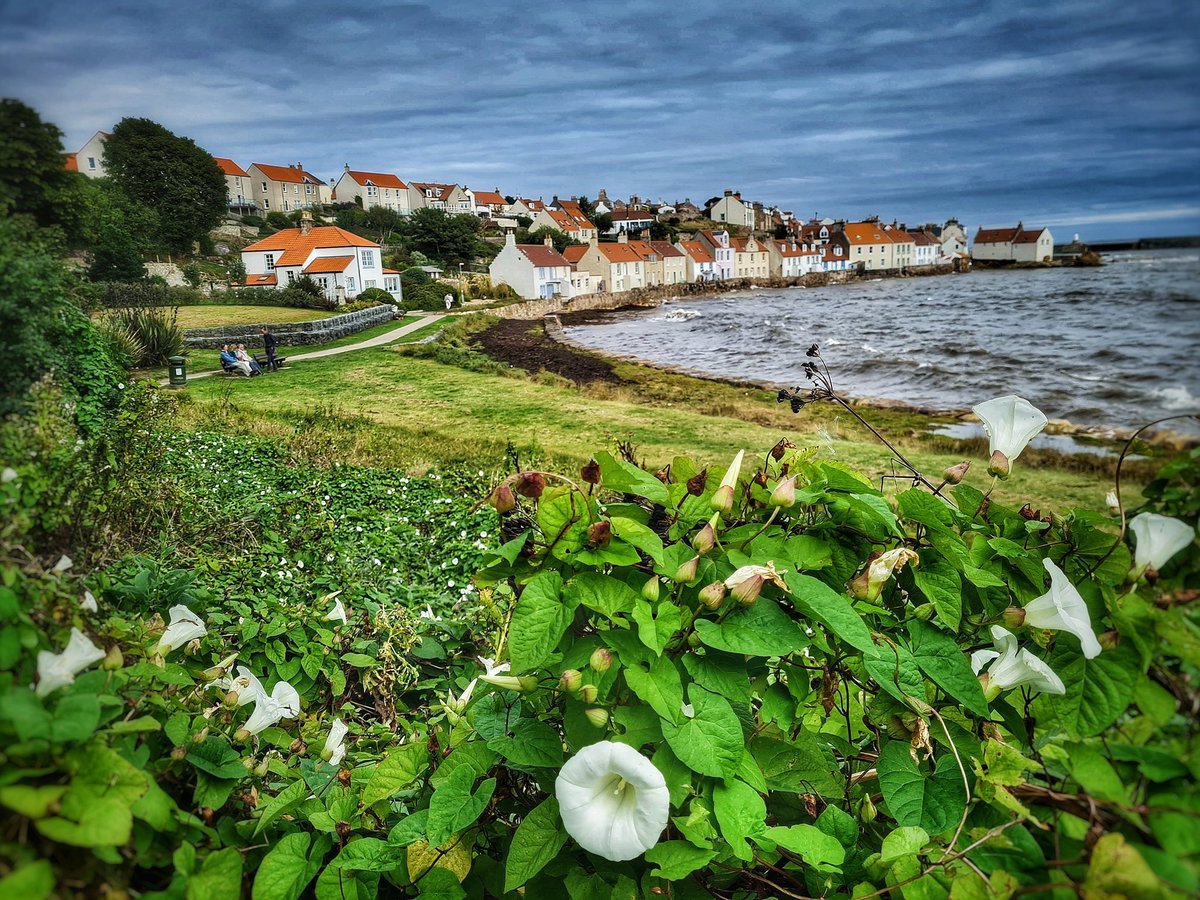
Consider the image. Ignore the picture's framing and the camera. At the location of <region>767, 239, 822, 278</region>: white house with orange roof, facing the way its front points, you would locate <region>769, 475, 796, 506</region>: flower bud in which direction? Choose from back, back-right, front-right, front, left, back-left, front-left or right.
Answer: front-right

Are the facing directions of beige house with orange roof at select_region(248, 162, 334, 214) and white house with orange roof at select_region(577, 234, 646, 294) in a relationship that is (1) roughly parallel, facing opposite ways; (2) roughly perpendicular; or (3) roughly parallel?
roughly parallel

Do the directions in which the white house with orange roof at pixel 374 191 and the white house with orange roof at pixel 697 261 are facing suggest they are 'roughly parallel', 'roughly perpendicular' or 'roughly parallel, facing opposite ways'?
roughly parallel

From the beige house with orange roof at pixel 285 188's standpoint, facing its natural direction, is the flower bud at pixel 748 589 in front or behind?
in front

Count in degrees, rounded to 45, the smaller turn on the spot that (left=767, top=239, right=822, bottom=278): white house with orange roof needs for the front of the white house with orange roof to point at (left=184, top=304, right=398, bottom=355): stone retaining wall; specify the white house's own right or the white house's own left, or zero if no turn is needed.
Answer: approximately 45° to the white house's own right

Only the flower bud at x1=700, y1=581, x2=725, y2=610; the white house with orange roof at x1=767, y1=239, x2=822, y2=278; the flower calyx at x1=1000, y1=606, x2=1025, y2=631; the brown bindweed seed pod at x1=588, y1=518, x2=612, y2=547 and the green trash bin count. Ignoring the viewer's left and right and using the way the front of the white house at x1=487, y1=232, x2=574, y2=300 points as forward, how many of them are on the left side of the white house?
1

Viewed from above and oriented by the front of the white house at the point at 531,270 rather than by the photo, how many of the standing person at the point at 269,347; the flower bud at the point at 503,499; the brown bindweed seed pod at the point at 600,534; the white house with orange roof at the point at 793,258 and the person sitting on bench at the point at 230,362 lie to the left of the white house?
1

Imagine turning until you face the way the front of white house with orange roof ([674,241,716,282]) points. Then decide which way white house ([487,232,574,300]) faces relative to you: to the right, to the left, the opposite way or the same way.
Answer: the same way

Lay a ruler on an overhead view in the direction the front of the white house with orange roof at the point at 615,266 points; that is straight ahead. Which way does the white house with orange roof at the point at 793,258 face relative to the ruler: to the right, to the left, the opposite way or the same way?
the same way

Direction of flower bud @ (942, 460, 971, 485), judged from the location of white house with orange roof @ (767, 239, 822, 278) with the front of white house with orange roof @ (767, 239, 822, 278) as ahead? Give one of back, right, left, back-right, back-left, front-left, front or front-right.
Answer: front-right

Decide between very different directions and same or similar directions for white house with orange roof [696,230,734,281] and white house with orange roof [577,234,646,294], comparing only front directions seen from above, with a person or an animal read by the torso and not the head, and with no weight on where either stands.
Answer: same or similar directions

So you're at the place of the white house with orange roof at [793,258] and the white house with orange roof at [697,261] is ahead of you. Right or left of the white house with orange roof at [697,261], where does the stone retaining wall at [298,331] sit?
left

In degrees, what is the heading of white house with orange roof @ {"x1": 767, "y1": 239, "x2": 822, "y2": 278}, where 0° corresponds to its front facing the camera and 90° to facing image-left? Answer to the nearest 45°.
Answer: approximately 315°

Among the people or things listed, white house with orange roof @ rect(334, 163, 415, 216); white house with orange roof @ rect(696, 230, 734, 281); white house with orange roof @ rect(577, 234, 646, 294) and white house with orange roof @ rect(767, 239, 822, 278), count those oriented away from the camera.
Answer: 0

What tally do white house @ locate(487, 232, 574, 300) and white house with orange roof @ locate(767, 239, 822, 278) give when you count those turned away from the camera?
0

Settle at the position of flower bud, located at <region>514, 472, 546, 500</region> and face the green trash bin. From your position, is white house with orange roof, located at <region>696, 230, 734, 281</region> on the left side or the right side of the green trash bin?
right

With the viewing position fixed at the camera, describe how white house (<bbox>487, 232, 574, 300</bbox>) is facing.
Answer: facing the viewer and to the right of the viewer

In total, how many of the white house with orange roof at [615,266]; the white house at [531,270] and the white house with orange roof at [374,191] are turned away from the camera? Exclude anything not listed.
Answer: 0

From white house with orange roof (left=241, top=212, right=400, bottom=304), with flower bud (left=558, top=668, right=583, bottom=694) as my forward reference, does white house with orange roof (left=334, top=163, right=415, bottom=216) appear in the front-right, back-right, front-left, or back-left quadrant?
back-left

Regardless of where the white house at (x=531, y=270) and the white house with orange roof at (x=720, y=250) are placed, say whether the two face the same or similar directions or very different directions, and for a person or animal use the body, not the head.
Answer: same or similar directions
